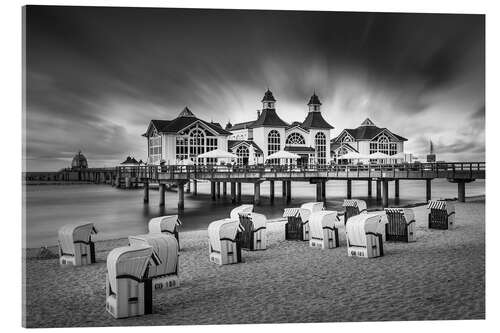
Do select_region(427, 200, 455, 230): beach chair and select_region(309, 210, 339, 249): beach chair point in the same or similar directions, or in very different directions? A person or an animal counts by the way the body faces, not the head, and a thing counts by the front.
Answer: very different directions

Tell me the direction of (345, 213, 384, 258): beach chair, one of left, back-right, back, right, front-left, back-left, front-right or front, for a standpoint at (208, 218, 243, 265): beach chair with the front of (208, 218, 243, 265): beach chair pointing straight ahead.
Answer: front-right

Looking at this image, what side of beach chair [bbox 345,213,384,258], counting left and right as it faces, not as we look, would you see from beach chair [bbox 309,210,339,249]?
left

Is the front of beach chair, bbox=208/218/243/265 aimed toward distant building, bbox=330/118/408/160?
yes

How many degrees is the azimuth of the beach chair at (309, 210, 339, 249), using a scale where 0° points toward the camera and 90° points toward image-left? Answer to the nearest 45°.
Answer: approximately 225°

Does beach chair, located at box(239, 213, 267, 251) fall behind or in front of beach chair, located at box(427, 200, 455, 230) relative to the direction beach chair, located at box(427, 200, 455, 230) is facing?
in front

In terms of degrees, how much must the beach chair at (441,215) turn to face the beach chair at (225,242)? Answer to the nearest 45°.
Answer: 0° — it already faces it

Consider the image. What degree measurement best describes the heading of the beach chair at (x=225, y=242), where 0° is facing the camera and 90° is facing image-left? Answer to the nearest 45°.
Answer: approximately 225°

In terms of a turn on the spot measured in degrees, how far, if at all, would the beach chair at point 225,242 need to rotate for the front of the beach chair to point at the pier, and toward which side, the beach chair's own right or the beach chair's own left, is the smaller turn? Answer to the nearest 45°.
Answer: approximately 45° to the beach chair's own left
